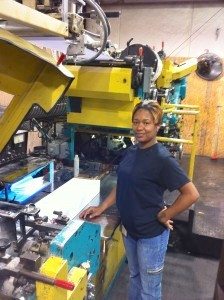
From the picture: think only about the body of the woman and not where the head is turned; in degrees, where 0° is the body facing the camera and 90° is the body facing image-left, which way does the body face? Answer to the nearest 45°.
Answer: approximately 45°
